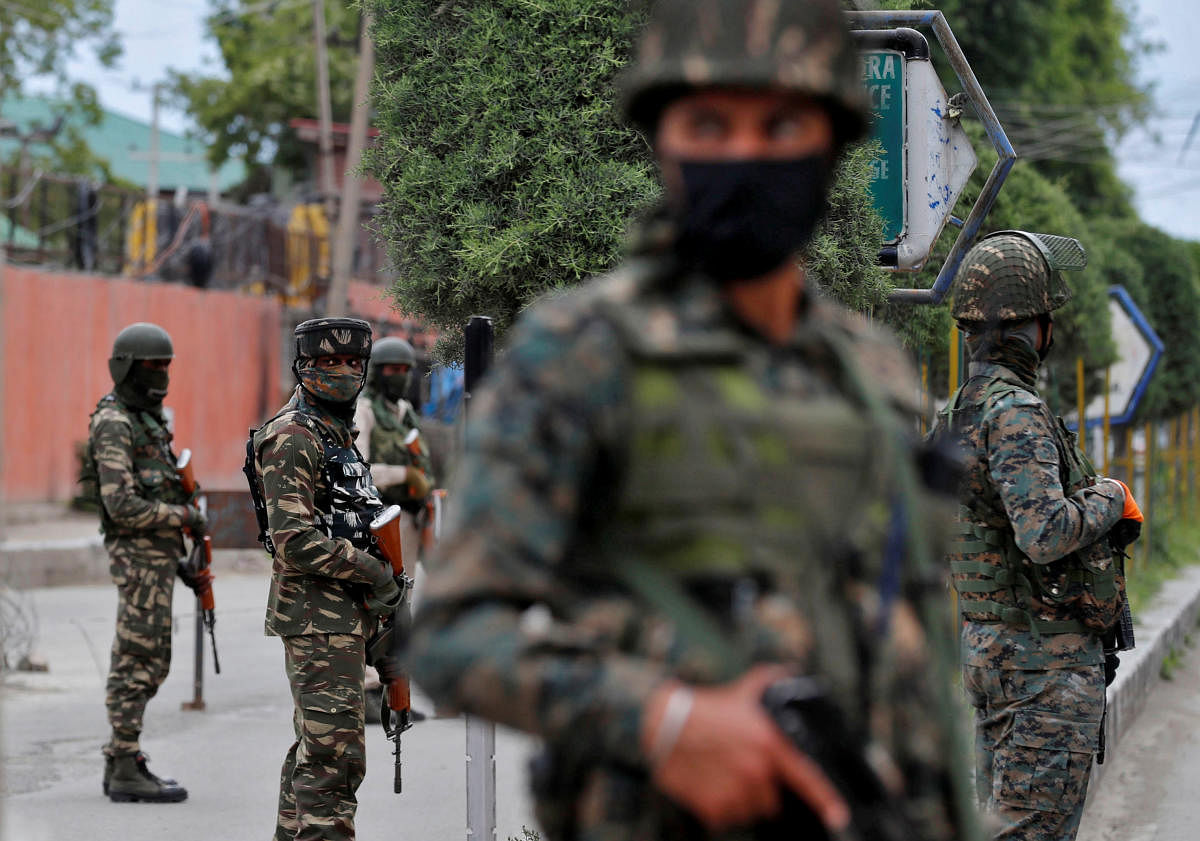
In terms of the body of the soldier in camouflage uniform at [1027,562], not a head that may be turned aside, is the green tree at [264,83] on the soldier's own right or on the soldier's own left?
on the soldier's own left

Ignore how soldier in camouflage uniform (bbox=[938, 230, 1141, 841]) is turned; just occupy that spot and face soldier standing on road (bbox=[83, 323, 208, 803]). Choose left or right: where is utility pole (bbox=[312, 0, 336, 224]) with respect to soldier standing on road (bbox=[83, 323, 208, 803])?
right

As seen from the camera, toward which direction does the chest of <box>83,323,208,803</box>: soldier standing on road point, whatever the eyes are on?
to the viewer's right

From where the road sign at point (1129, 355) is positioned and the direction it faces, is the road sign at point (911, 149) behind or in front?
in front

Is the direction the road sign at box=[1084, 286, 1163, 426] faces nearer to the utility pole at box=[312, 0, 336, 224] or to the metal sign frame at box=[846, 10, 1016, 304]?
the metal sign frame

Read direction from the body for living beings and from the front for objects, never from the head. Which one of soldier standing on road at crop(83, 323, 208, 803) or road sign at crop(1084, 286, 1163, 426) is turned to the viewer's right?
the soldier standing on road

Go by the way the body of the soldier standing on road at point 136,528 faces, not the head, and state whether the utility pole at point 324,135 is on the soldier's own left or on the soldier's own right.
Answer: on the soldier's own left

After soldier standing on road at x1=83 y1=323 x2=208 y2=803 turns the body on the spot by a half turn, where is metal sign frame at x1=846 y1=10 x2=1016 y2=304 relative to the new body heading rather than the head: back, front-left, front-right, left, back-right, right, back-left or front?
back-left
